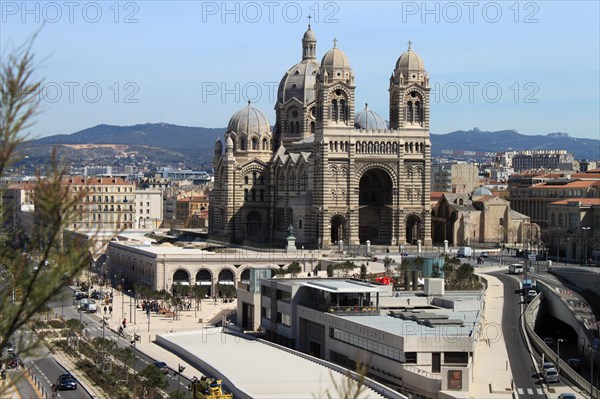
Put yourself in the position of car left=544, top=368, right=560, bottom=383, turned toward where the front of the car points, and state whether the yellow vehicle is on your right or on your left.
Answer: on your left

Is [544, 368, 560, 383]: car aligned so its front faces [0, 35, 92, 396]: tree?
no

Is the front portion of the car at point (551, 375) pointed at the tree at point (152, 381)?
no

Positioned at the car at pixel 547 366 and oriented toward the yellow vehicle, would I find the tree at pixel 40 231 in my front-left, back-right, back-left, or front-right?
front-left

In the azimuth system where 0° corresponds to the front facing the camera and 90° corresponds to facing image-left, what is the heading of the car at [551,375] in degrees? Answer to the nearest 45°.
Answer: approximately 180°

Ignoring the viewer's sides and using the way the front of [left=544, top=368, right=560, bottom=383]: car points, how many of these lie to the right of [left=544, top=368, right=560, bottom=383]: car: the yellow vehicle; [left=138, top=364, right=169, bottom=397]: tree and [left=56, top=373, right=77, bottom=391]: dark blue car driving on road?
0

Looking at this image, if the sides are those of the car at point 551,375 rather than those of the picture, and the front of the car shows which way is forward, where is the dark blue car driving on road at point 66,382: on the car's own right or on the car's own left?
on the car's own left
